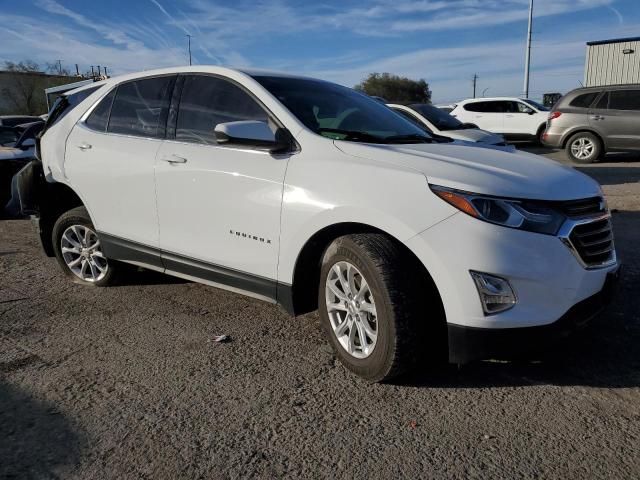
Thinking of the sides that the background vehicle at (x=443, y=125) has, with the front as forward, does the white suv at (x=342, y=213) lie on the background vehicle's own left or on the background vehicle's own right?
on the background vehicle's own right

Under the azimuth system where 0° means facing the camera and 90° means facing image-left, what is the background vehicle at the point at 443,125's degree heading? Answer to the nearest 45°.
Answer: approximately 315°

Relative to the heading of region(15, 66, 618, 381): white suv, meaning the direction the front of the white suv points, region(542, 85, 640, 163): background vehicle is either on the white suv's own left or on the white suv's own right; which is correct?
on the white suv's own left

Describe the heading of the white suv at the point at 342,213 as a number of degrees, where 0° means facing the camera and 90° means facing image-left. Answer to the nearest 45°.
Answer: approximately 315°

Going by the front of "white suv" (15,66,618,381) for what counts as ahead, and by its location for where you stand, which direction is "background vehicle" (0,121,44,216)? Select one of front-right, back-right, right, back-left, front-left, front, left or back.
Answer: back

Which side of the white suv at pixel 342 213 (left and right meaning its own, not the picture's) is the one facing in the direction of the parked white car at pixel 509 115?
left
